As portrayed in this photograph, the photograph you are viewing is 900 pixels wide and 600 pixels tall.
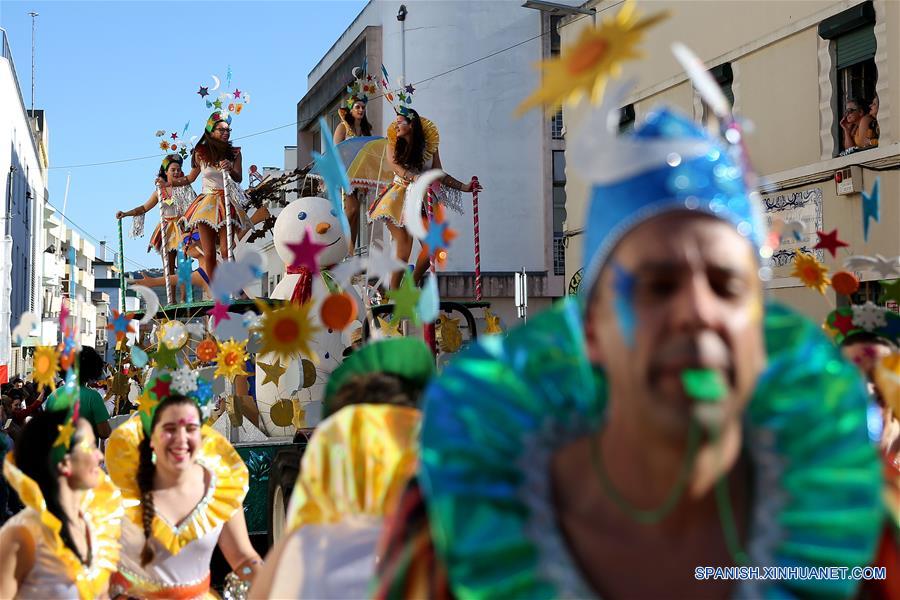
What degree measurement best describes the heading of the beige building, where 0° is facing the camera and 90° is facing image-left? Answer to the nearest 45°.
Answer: approximately 45°

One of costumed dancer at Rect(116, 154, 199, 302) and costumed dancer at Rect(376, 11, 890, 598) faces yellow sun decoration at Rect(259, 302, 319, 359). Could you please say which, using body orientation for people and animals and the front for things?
costumed dancer at Rect(116, 154, 199, 302)

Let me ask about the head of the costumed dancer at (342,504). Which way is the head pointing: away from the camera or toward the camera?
away from the camera

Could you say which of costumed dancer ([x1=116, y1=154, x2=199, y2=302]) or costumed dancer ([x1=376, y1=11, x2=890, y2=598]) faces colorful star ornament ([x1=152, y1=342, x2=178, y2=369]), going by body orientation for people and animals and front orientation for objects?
costumed dancer ([x1=116, y1=154, x2=199, y2=302])

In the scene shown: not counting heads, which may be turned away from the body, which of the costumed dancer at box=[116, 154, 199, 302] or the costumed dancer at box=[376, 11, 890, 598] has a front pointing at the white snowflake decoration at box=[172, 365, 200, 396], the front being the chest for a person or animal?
the costumed dancer at box=[116, 154, 199, 302]

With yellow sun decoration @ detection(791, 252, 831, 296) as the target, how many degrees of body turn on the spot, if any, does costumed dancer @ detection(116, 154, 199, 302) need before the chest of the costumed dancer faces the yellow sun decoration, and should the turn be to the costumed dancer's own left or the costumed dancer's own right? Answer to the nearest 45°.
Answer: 0° — they already face it

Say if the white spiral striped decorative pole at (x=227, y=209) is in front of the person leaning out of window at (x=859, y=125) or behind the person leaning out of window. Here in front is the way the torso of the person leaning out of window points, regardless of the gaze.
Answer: in front

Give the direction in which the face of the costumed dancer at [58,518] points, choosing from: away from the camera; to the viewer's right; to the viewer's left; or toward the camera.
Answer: to the viewer's right
